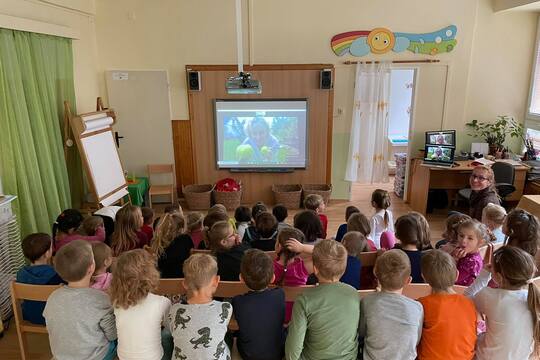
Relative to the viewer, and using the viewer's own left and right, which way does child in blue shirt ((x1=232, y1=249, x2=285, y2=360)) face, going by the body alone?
facing away from the viewer

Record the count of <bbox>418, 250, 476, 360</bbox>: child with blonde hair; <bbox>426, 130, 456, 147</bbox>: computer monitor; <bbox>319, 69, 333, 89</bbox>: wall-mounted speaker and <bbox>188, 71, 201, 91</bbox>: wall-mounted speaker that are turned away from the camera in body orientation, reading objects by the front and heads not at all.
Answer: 1

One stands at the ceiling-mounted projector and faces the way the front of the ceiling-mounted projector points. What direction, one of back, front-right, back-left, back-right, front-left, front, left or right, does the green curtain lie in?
left

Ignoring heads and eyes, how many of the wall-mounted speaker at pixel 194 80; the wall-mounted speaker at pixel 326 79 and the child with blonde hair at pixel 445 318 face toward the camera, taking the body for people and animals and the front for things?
2

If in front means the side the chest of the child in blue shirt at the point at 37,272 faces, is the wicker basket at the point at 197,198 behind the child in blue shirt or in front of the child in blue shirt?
in front

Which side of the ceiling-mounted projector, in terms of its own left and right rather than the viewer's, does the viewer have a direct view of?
back

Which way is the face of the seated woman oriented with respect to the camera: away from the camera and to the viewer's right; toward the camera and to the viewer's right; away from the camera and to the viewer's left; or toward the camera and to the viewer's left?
toward the camera and to the viewer's left

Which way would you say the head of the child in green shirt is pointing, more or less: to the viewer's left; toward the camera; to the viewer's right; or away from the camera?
away from the camera

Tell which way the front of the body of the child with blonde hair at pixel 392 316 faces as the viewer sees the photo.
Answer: away from the camera

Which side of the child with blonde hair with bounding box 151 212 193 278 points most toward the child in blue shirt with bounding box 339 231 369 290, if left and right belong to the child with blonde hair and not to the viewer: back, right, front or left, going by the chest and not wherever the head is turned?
right

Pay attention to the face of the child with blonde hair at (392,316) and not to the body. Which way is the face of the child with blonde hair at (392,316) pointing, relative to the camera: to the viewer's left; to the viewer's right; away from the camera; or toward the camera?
away from the camera

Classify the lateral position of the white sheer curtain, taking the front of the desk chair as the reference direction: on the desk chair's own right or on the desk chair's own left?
on the desk chair's own right

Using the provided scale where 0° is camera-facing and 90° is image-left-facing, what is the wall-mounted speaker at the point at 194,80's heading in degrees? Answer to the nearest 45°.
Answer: approximately 0°

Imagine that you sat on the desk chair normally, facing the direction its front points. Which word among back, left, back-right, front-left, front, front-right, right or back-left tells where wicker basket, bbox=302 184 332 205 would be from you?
front-right

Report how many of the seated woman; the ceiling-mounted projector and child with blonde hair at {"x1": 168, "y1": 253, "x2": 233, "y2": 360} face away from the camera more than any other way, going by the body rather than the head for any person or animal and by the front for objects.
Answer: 2
